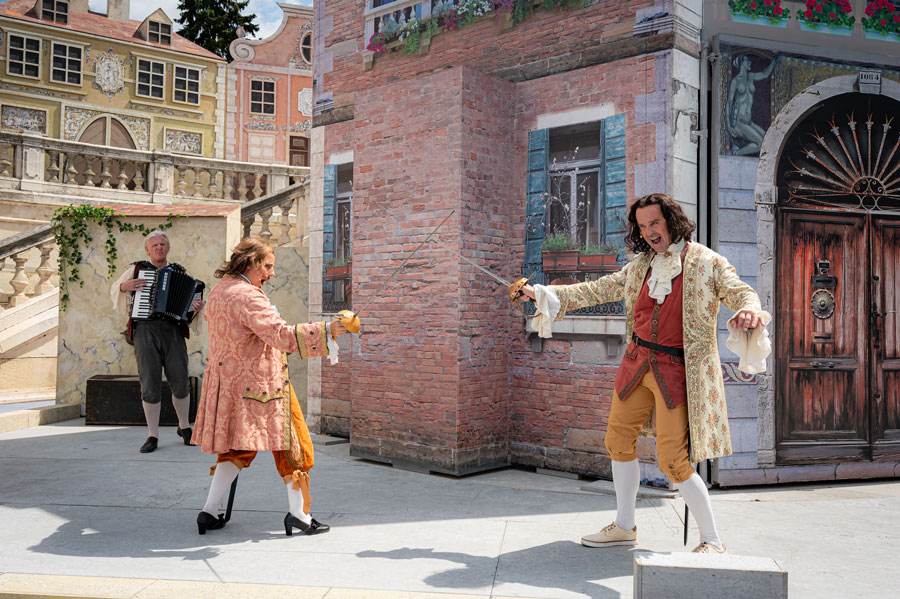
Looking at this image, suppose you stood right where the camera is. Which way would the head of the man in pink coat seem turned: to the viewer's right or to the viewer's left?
to the viewer's right

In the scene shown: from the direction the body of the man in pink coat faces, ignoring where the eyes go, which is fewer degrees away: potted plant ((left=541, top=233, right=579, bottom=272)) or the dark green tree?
the potted plant

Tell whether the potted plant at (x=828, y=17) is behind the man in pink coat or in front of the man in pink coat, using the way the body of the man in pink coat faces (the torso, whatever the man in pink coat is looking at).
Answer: in front

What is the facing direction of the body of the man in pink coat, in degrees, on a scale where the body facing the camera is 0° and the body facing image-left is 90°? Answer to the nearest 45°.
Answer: approximately 270°

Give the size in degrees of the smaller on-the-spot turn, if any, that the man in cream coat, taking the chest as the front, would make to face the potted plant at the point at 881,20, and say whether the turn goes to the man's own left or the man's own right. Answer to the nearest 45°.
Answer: approximately 180°

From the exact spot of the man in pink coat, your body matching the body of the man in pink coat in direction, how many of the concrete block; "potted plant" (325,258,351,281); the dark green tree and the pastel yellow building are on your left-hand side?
3

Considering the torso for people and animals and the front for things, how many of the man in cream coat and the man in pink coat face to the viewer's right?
1

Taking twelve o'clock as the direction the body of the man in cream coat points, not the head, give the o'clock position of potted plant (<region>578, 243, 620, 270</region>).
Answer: The potted plant is roughly at 4 o'clock from the man in cream coat.

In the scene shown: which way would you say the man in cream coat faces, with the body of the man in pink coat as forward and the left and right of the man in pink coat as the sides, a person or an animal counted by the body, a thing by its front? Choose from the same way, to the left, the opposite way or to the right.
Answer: the opposite way

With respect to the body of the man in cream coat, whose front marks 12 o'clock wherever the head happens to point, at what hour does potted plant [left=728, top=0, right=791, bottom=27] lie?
The potted plant is roughly at 5 o'clock from the man in cream coat.

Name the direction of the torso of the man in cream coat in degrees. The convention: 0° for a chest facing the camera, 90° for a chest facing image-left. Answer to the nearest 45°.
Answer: approximately 45°

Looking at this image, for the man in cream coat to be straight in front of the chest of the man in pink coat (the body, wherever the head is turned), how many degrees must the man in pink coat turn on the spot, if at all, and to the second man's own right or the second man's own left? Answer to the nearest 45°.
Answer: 0° — they already face them

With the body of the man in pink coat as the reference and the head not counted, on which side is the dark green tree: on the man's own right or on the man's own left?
on the man's own left

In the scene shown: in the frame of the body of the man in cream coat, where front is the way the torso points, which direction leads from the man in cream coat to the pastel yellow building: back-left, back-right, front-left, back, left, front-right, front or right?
right

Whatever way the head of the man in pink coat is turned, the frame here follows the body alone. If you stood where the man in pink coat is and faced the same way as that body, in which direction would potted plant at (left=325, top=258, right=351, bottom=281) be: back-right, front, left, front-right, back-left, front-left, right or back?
left

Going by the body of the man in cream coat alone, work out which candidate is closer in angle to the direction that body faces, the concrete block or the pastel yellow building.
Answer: the concrete block

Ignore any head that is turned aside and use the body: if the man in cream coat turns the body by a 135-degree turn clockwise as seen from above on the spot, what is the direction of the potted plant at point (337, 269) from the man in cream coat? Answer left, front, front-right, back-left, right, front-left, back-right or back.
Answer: front-left
